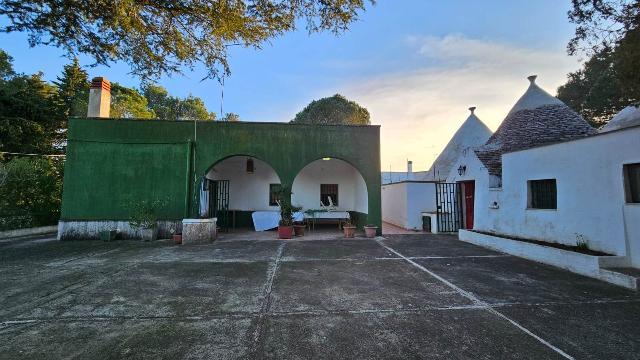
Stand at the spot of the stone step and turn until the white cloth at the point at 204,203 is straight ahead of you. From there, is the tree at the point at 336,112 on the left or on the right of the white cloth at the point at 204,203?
right

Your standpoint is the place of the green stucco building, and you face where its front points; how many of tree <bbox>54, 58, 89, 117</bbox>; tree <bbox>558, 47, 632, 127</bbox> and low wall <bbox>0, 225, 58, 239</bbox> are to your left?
1

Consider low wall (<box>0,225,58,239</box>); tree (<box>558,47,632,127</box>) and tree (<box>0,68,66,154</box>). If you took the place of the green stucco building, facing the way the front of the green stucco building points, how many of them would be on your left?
1

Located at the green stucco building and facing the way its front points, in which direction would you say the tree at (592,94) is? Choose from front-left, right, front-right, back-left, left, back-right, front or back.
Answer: left

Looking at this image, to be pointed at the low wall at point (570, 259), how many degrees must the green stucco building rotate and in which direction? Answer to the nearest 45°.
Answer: approximately 45° to its left

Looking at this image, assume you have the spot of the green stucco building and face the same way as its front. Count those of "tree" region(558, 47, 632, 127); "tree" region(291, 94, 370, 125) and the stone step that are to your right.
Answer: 0

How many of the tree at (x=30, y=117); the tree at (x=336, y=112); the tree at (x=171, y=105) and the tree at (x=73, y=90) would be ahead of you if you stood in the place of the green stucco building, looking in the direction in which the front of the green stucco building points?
0

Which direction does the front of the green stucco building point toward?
toward the camera

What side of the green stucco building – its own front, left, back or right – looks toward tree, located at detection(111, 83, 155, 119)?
back

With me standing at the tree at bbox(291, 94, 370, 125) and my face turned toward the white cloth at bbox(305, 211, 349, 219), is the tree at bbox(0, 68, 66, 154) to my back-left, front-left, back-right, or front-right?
front-right

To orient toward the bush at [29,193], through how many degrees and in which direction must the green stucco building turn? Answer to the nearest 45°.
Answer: approximately 135° to its right

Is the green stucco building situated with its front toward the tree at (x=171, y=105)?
no

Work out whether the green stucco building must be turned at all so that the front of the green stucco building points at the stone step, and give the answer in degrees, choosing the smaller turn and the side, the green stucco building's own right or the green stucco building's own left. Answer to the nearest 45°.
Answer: approximately 45° to the green stucco building's own left

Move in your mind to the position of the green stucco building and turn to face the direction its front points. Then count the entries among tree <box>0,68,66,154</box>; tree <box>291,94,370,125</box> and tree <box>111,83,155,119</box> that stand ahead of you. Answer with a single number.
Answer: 0

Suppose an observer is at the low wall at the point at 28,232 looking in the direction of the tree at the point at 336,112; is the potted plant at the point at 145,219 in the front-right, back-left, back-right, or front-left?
front-right
